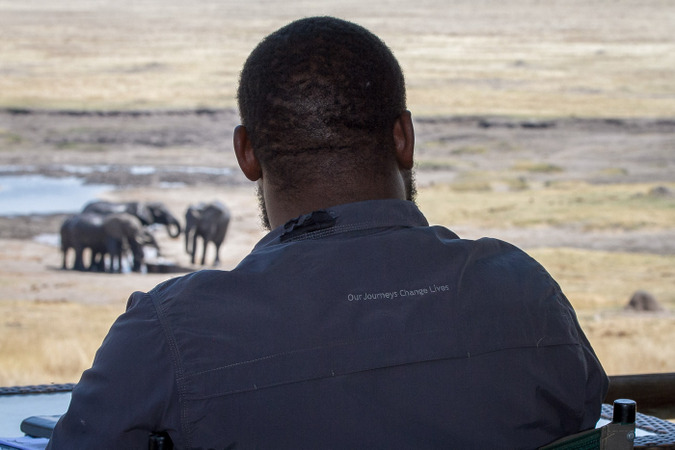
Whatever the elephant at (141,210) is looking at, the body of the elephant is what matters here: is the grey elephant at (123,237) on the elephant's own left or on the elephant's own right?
on the elephant's own right

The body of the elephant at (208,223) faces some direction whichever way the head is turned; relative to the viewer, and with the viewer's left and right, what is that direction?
facing the viewer and to the left of the viewer

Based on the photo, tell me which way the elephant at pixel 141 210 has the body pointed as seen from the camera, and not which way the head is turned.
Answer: to the viewer's right

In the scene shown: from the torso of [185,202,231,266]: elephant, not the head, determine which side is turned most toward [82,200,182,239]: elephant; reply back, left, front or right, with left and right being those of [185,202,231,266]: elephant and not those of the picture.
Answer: front

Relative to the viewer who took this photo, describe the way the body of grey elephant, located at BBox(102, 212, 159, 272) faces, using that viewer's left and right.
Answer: facing to the right of the viewer

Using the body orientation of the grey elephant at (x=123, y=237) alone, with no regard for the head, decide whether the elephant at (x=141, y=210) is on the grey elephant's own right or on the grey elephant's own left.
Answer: on the grey elephant's own left

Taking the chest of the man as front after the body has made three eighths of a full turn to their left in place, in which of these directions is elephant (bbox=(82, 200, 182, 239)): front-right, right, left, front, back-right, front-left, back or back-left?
back-right

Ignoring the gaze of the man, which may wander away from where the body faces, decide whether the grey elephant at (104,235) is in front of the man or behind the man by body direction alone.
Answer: in front

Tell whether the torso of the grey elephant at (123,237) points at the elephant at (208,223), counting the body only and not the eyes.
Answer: yes

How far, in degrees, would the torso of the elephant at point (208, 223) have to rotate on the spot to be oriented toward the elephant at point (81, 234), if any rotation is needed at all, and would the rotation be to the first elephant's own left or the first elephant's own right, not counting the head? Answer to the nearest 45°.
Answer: approximately 45° to the first elephant's own right

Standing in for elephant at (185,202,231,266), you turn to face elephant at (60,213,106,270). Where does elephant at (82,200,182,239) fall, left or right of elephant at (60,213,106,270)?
right

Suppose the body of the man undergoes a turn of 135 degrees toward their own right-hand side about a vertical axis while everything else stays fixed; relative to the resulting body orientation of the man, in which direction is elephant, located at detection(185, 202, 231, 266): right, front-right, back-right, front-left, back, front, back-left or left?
back-left

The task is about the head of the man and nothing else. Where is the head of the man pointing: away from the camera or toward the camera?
away from the camera

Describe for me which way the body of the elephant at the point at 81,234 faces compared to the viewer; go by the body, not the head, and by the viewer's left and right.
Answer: facing to the right of the viewer

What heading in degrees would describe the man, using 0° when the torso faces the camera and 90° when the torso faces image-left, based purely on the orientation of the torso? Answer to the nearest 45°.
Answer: approximately 180°
